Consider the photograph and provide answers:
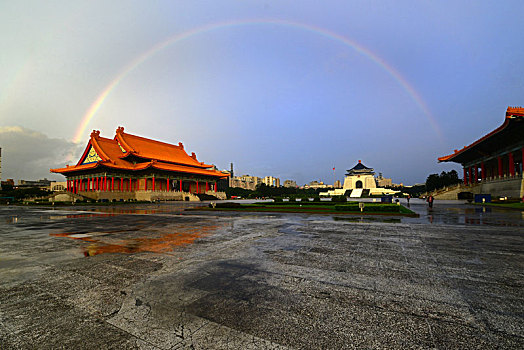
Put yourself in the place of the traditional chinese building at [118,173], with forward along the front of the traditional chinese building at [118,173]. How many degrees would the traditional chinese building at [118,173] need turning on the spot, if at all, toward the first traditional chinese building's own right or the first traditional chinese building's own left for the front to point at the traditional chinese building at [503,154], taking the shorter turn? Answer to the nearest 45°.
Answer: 0° — it already faces it

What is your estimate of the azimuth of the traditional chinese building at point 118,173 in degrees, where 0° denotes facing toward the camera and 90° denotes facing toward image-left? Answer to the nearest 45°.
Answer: approximately 315°
